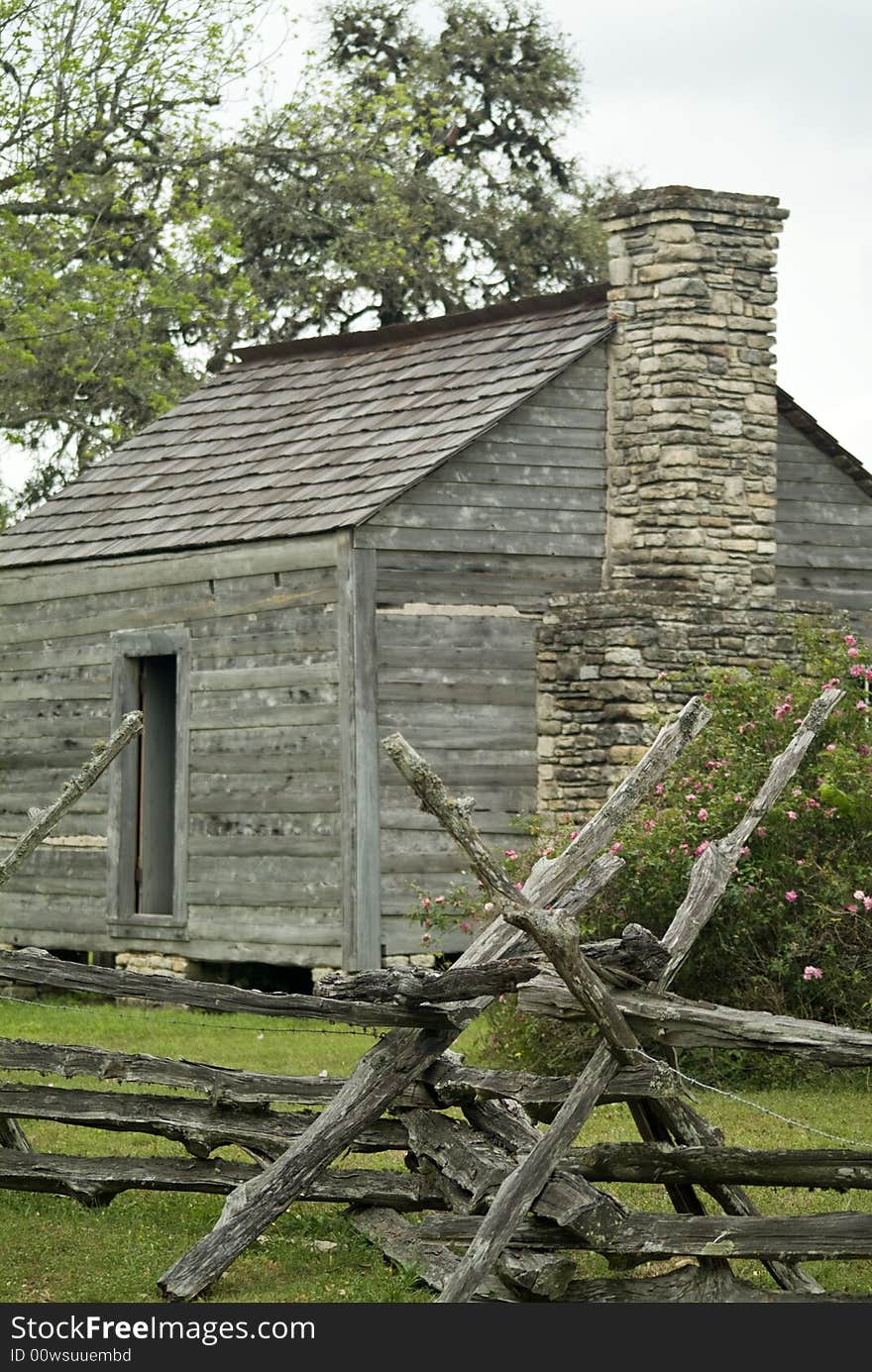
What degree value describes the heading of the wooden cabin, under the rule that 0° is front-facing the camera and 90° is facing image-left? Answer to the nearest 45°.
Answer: approximately 45°

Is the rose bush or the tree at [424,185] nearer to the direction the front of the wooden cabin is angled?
the rose bush

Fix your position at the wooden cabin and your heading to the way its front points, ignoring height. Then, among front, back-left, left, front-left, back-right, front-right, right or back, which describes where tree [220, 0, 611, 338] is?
back-right

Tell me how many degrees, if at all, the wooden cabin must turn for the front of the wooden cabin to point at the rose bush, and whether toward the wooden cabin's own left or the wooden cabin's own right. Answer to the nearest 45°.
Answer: approximately 90° to the wooden cabin's own left

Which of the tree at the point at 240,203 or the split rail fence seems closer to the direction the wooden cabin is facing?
the split rail fence

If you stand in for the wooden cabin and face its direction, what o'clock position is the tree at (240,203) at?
The tree is roughly at 4 o'clock from the wooden cabin.

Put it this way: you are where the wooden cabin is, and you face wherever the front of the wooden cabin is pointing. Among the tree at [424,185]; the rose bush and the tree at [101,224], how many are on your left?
1
